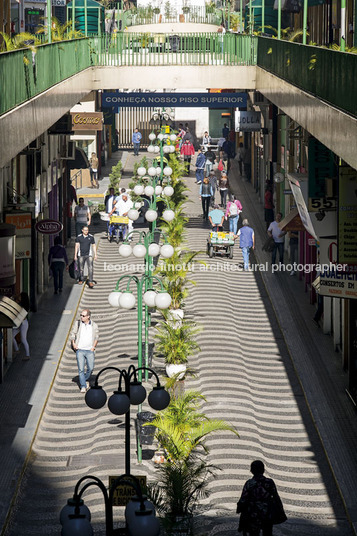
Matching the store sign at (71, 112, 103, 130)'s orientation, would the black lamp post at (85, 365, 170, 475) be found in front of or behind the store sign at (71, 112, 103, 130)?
in front

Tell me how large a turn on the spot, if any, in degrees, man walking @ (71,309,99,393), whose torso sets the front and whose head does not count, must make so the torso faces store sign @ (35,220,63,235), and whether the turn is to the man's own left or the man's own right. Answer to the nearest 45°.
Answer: approximately 180°

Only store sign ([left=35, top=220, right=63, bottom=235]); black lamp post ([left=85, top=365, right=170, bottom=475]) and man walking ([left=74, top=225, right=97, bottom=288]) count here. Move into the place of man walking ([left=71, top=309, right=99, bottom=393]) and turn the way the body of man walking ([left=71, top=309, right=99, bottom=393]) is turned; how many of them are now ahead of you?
1
